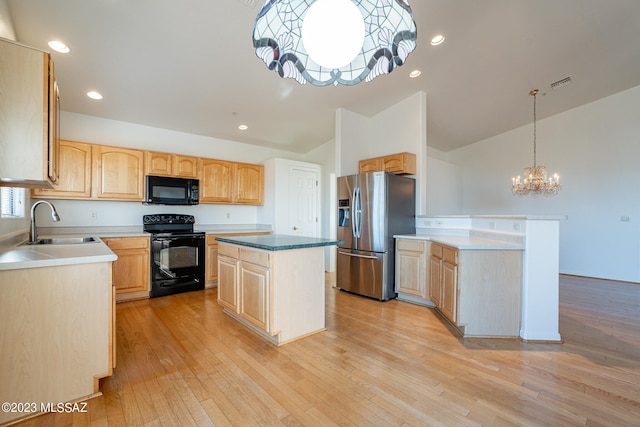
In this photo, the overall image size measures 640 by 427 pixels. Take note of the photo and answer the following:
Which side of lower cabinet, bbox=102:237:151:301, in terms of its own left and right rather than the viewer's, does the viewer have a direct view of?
front

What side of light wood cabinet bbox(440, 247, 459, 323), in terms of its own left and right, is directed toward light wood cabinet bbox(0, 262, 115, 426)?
front

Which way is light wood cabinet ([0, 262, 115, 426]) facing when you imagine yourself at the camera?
facing to the right of the viewer

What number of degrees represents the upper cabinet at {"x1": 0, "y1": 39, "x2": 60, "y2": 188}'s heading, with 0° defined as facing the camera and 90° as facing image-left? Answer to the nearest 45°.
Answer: approximately 270°

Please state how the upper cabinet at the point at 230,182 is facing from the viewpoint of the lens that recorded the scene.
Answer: facing the viewer and to the right of the viewer

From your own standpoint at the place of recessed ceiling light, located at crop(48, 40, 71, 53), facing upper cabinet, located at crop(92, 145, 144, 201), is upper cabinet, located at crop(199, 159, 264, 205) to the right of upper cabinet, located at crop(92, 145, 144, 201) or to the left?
right
